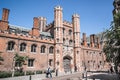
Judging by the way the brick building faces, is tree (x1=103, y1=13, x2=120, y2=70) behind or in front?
in front

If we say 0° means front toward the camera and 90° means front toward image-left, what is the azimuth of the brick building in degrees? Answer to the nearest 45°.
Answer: approximately 315°
